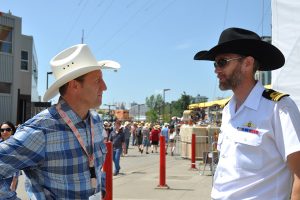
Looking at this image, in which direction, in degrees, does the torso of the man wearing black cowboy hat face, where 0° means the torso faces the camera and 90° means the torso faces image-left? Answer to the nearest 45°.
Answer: approximately 45°

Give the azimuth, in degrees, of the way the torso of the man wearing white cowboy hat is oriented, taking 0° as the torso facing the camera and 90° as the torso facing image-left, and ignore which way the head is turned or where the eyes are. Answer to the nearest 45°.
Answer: approximately 315°

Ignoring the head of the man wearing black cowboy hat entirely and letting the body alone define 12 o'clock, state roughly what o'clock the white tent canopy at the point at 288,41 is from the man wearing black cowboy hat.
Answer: The white tent canopy is roughly at 5 o'clock from the man wearing black cowboy hat.

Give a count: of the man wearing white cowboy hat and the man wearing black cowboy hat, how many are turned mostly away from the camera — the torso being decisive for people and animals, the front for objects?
0

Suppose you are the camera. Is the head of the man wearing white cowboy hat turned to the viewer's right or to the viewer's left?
to the viewer's right

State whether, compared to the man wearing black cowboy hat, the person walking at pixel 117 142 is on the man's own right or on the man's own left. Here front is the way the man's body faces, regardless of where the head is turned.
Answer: on the man's own right

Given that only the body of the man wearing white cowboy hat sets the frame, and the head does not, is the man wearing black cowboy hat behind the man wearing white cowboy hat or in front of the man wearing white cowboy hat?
in front

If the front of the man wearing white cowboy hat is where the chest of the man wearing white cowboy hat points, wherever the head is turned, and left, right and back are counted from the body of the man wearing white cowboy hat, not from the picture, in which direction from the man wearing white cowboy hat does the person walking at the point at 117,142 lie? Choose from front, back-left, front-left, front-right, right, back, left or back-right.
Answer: back-left

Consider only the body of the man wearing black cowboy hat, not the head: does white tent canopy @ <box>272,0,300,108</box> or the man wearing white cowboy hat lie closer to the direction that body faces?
the man wearing white cowboy hat

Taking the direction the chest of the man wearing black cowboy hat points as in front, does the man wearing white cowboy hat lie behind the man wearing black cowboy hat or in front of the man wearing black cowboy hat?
in front

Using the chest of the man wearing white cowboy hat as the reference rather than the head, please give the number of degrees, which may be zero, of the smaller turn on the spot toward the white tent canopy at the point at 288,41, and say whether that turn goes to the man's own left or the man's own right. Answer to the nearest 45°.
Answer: approximately 45° to the man's own left

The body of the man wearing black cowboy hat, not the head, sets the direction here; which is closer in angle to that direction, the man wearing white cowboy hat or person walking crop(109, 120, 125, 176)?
the man wearing white cowboy hat

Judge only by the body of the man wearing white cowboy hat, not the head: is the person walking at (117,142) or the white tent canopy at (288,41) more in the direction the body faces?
the white tent canopy
